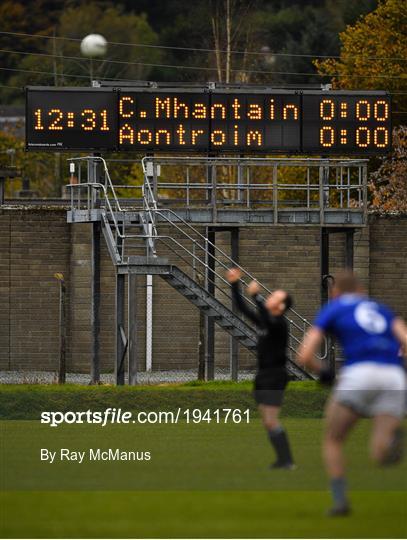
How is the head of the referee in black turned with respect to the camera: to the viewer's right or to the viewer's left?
to the viewer's left

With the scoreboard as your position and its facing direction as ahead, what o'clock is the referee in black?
The referee in black is roughly at 12 o'clock from the scoreboard.

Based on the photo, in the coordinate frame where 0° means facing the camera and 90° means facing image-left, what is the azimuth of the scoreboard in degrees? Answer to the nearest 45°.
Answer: approximately 0°

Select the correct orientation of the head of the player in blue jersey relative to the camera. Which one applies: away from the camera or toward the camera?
away from the camera
